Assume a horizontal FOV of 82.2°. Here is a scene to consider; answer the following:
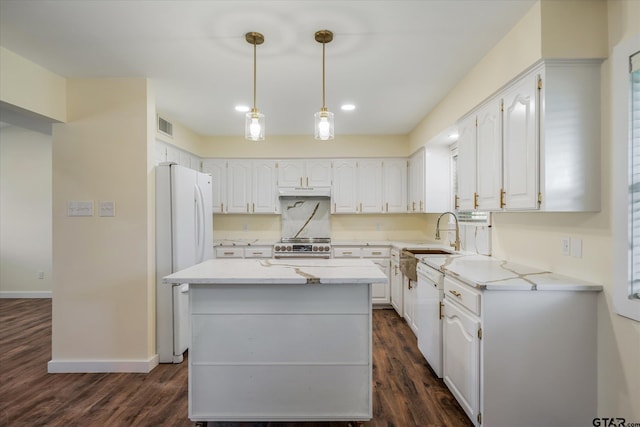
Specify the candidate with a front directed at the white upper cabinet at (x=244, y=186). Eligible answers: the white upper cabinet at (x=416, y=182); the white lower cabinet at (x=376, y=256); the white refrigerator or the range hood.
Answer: the white upper cabinet at (x=416, y=182)

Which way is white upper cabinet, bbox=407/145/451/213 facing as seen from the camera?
to the viewer's left

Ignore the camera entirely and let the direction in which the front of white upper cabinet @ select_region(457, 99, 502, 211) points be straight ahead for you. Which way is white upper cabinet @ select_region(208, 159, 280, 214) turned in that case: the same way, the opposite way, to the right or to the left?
to the left

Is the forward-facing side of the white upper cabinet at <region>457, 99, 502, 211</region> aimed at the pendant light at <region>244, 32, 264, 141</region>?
yes

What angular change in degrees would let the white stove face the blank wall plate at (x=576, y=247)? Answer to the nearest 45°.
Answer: approximately 45° to its left

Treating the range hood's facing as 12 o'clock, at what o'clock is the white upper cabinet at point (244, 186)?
The white upper cabinet is roughly at 3 o'clock from the range hood.

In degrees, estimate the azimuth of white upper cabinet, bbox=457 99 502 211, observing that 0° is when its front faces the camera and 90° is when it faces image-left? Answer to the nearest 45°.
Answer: approximately 45°

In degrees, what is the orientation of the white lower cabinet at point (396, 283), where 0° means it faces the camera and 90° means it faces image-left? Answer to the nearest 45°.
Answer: approximately 90°

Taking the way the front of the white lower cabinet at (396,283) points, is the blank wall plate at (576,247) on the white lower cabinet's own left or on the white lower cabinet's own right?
on the white lower cabinet's own left

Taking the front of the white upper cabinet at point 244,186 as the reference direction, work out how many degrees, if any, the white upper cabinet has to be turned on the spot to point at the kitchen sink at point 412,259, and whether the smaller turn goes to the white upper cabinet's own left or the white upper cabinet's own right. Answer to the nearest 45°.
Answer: approximately 45° to the white upper cabinet's own left

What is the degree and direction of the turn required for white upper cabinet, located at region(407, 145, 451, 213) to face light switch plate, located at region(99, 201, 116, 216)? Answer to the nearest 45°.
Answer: approximately 45° to its left
